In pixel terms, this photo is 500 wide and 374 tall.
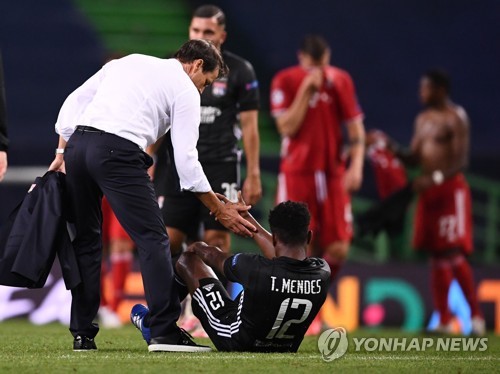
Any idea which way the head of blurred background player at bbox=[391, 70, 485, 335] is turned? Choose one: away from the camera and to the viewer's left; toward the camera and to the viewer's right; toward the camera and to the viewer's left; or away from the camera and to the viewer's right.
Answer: toward the camera and to the viewer's left

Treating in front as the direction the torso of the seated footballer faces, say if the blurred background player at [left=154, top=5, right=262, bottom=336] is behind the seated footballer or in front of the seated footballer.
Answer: in front

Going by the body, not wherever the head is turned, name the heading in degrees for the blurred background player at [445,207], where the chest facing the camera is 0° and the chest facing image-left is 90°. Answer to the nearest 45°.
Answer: approximately 45°

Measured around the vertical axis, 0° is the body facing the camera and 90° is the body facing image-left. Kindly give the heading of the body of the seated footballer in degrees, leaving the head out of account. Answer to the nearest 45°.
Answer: approximately 135°

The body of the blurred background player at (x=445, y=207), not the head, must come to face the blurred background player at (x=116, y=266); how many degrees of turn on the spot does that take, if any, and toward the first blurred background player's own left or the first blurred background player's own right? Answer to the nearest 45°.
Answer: approximately 45° to the first blurred background player's own right
